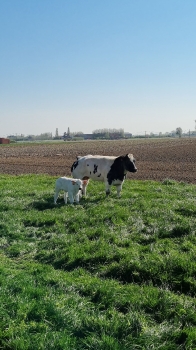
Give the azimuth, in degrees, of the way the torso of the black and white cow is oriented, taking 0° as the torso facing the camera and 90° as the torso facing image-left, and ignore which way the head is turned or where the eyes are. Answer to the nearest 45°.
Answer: approximately 270°

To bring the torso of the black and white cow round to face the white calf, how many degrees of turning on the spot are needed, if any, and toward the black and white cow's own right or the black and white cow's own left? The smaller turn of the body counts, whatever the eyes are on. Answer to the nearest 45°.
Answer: approximately 135° to the black and white cow's own right
